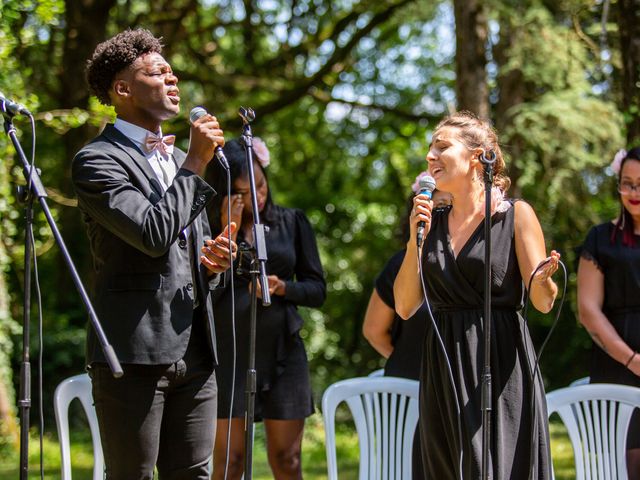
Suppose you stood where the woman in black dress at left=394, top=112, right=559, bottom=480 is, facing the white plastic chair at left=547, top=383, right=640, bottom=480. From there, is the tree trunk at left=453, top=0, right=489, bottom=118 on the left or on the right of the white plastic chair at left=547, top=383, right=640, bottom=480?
left

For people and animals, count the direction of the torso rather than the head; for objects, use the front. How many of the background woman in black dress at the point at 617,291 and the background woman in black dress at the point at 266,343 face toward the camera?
2

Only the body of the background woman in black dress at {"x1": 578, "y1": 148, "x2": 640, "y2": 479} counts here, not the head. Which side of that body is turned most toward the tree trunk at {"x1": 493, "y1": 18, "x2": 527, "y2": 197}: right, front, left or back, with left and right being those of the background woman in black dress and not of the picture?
back

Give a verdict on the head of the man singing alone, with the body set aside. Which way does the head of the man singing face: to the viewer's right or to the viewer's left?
to the viewer's right

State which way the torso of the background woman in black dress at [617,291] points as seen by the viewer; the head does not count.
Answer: toward the camera

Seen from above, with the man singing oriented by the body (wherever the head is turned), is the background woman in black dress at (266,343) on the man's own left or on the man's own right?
on the man's own left

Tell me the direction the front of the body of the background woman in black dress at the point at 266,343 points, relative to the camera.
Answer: toward the camera

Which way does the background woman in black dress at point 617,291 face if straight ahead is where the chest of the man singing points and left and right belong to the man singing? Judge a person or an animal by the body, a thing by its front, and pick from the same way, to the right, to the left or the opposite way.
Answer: to the right

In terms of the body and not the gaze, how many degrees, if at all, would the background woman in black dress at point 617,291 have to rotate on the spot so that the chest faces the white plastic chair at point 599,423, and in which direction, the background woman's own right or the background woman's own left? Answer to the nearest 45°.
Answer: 0° — they already face it

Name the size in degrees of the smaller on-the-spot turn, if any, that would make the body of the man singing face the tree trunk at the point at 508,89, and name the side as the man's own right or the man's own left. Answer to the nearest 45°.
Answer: approximately 90° to the man's own left

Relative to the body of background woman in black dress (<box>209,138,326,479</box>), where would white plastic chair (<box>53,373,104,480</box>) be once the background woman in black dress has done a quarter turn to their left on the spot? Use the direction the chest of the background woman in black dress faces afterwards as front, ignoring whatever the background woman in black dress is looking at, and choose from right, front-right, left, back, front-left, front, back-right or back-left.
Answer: back-right

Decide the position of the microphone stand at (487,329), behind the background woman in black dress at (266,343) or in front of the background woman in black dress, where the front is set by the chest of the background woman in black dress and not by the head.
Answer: in front

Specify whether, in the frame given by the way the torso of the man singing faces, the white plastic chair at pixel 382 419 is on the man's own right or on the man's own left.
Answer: on the man's own left

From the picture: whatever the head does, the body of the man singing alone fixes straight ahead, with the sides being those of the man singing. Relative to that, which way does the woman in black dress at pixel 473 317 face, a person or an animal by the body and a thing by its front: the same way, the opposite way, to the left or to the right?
to the right

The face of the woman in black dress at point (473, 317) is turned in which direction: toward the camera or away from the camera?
toward the camera

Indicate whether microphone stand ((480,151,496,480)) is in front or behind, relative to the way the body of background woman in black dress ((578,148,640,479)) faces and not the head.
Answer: in front

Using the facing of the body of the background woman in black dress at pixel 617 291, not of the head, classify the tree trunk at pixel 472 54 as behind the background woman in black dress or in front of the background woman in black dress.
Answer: behind

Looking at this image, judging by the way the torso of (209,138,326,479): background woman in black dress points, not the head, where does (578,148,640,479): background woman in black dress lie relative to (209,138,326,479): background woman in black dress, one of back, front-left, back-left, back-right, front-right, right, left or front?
left
